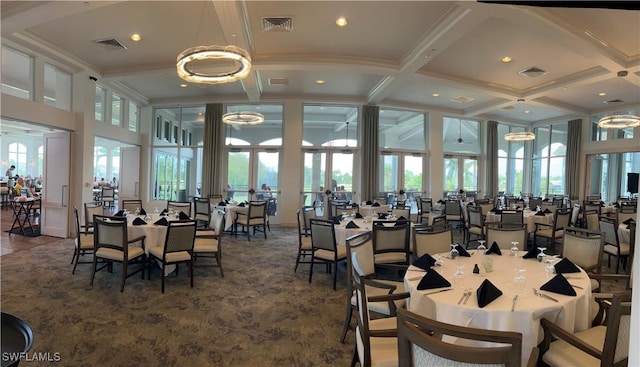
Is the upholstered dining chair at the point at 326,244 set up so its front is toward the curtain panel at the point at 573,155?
yes

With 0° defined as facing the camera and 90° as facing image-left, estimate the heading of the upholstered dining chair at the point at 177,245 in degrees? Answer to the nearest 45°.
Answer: approximately 135°

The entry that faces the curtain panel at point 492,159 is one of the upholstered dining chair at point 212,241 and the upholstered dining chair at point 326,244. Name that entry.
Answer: the upholstered dining chair at point 326,244

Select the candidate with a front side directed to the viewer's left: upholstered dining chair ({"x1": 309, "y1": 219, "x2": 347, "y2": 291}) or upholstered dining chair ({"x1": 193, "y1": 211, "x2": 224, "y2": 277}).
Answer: upholstered dining chair ({"x1": 193, "y1": 211, "x2": 224, "y2": 277})

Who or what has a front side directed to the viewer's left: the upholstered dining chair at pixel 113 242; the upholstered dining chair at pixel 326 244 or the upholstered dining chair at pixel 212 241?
the upholstered dining chair at pixel 212 241

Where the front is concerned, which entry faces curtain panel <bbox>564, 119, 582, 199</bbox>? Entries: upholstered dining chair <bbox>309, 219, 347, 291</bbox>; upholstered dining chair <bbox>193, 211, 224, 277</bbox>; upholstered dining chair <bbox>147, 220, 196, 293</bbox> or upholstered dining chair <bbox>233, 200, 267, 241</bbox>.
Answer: upholstered dining chair <bbox>309, 219, 347, 291</bbox>

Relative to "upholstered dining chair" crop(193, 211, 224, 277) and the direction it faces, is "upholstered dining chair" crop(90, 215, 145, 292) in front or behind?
in front

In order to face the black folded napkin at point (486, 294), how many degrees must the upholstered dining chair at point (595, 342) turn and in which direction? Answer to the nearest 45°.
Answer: approximately 45° to its left

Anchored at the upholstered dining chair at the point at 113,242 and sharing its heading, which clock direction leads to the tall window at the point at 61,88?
The tall window is roughly at 10 o'clock from the upholstered dining chair.

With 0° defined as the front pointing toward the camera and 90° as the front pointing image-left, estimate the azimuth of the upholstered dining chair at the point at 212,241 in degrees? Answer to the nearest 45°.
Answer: approximately 90°

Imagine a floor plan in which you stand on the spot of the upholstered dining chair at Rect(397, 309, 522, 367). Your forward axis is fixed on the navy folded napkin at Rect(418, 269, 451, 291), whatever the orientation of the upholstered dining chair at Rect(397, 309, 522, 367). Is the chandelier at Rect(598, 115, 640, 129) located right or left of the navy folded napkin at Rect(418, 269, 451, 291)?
right

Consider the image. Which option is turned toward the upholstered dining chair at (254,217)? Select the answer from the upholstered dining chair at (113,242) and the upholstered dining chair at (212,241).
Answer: the upholstered dining chair at (113,242)

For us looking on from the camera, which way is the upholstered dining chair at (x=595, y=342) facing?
facing away from the viewer and to the left of the viewer

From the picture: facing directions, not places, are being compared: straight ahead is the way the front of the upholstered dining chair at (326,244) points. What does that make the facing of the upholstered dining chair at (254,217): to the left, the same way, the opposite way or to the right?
to the left

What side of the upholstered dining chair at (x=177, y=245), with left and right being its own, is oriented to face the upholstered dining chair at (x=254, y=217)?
right

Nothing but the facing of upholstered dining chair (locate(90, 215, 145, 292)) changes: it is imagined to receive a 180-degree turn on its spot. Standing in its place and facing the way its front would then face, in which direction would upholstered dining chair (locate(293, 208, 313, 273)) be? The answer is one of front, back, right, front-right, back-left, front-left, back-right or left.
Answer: back-left

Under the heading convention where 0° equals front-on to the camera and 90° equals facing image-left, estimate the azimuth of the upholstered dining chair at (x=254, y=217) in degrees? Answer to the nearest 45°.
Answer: approximately 135°

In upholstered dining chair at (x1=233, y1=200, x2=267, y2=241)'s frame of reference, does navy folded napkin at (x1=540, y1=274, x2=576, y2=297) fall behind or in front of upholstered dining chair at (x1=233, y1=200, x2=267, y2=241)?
behind
